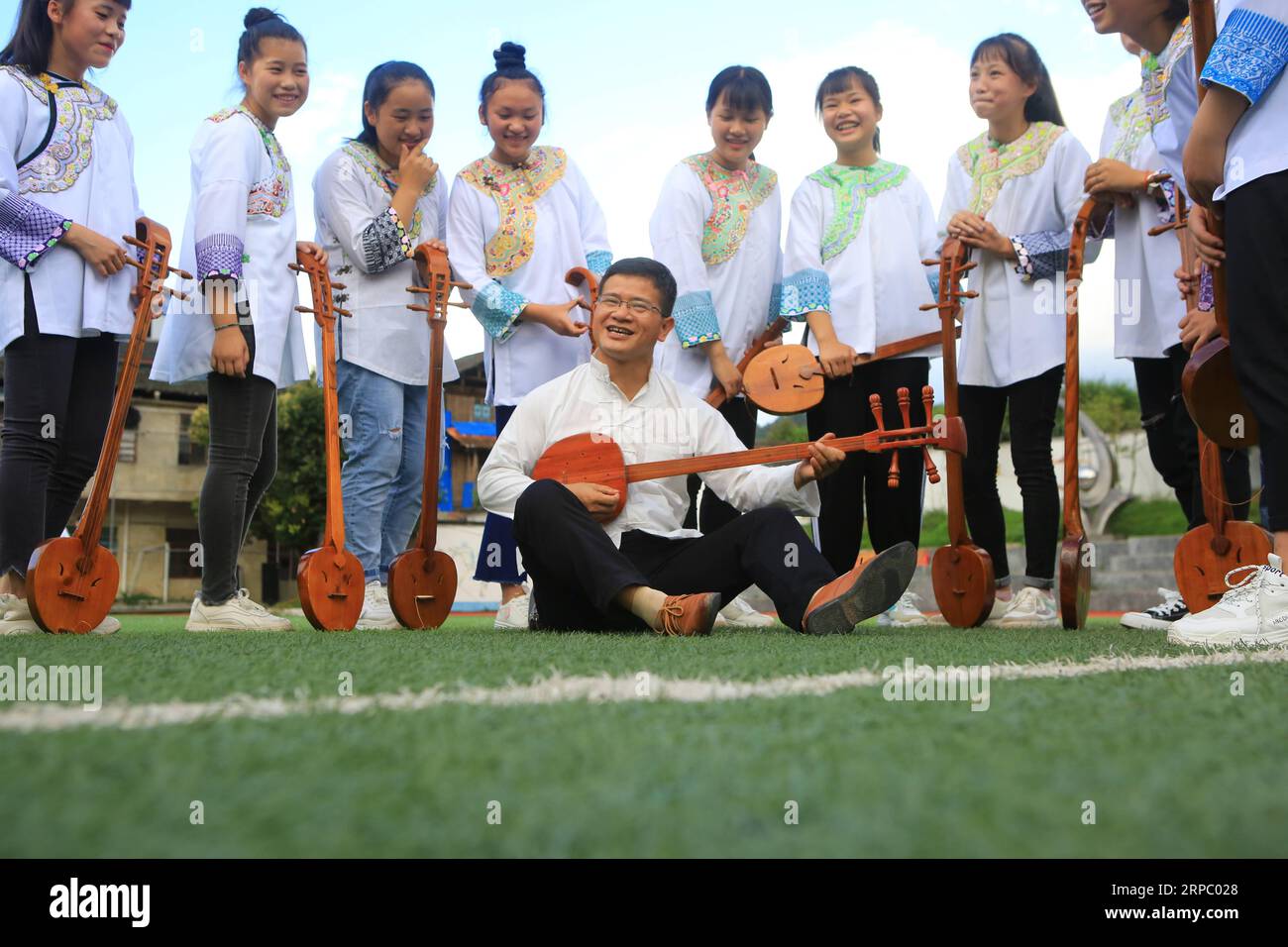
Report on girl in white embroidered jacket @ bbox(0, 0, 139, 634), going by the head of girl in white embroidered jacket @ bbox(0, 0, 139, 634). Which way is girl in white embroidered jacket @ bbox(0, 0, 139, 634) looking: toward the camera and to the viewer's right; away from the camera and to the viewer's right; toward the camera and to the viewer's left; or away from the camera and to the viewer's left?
toward the camera and to the viewer's right

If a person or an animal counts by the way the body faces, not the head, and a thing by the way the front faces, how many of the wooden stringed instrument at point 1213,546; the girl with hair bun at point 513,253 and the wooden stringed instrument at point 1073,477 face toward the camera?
2

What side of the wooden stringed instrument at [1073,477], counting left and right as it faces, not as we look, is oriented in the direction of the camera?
left

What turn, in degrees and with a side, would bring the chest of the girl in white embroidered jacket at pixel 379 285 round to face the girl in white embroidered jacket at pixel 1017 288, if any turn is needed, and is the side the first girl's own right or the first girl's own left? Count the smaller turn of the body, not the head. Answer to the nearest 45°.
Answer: approximately 45° to the first girl's own left

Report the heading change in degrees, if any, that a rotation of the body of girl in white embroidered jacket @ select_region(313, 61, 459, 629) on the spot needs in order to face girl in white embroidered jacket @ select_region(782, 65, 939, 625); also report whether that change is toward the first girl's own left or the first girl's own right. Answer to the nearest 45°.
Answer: approximately 45° to the first girl's own left
